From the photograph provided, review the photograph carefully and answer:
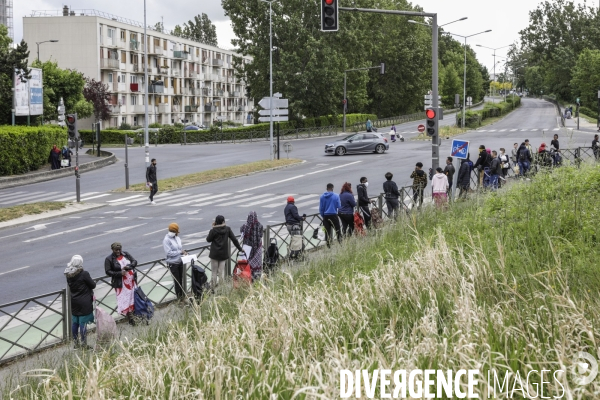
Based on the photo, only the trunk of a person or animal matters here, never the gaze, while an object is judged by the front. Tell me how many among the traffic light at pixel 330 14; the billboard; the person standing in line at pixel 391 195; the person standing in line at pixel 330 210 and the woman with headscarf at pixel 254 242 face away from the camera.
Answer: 3

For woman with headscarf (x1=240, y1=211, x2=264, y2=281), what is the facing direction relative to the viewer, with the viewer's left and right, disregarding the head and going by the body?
facing away from the viewer

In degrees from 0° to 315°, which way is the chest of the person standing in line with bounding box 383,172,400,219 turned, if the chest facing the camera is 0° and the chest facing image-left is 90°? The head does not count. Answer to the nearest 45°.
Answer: approximately 180°

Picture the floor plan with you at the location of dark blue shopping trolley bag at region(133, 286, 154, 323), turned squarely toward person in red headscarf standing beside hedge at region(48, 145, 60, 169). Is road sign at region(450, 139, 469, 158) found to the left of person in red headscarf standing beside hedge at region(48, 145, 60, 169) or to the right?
right

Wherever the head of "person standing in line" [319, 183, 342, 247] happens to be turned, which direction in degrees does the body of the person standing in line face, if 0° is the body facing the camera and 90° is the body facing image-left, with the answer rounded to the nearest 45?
approximately 180°

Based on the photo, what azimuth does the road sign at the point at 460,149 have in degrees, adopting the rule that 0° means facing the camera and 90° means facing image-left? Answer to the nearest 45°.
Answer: approximately 0°
